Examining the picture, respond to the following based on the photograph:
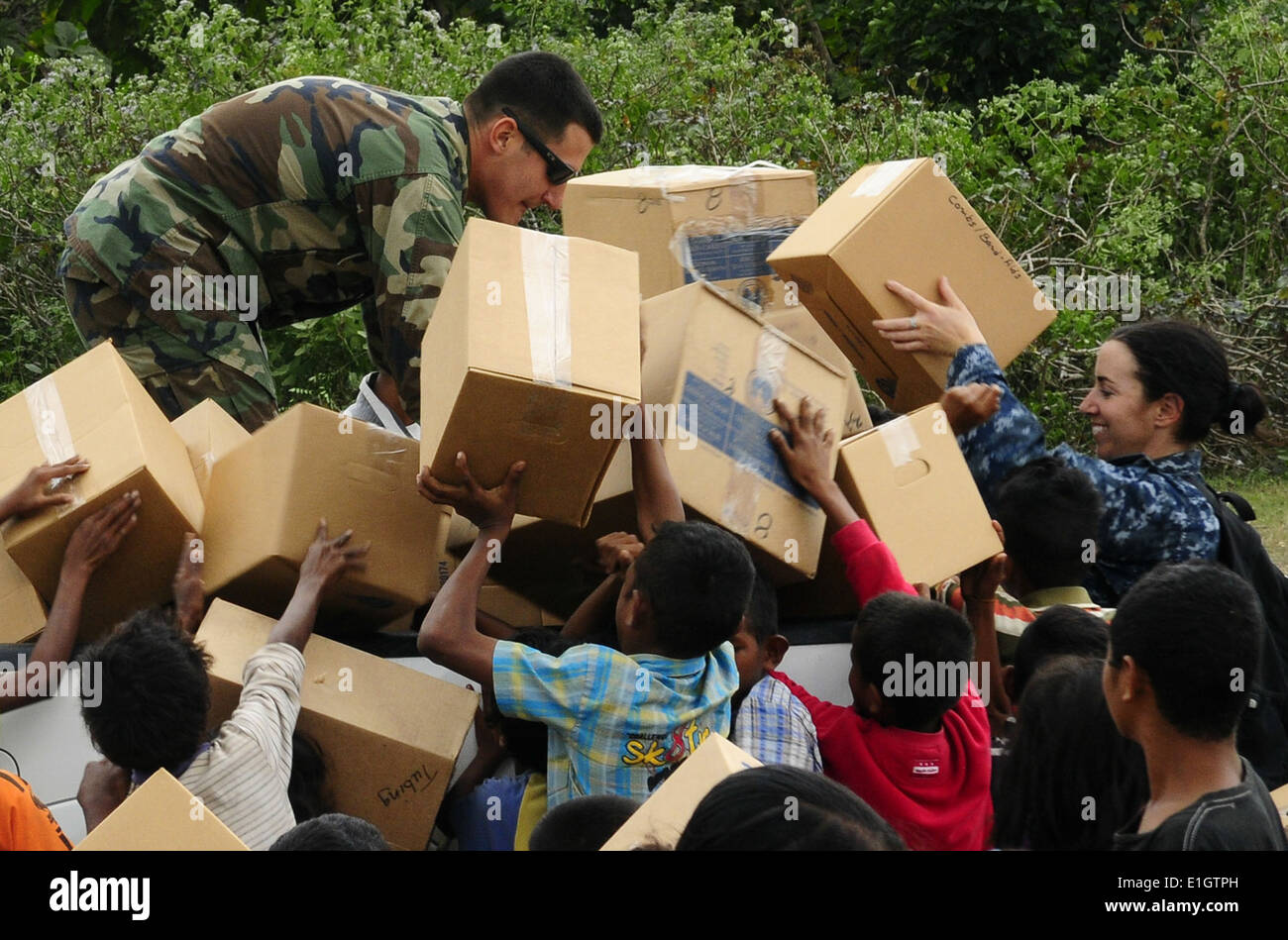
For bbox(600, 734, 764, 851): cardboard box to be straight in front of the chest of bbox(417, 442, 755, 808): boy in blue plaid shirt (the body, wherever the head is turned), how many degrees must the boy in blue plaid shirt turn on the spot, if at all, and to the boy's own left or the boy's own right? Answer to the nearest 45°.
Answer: approximately 135° to the boy's own left

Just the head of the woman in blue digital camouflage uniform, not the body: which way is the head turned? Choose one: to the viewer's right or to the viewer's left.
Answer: to the viewer's left

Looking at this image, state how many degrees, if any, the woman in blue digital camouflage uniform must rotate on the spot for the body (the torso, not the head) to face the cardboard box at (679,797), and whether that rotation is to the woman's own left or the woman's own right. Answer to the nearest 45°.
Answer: approximately 90° to the woman's own left

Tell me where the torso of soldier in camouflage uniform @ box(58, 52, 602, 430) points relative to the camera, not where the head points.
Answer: to the viewer's right

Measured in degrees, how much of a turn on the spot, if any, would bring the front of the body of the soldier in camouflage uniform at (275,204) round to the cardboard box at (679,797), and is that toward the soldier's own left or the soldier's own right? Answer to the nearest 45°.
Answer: approximately 90° to the soldier's own right

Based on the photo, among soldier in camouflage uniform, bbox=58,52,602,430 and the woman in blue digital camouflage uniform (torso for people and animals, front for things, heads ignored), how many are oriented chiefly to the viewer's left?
1

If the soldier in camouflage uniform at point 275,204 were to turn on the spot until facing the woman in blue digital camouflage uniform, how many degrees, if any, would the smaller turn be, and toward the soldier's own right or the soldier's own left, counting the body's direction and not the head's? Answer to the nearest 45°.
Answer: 0° — they already face them

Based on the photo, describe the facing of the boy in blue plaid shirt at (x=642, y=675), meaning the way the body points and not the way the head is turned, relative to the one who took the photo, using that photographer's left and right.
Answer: facing away from the viewer and to the left of the viewer

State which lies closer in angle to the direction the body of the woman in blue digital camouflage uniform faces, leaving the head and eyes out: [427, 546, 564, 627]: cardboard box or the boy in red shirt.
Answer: the cardboard box

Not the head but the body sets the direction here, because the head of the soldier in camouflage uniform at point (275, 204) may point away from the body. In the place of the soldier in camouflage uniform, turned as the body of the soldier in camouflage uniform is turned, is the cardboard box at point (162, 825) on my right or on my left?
on my right

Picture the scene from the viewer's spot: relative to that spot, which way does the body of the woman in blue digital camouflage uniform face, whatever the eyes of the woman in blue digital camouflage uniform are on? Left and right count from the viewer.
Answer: facing to the left of the viewer
